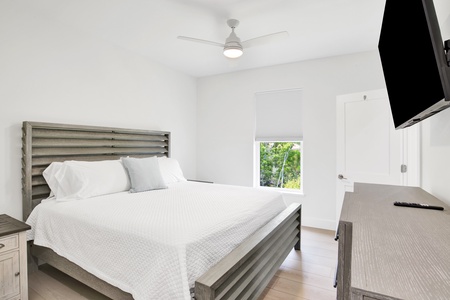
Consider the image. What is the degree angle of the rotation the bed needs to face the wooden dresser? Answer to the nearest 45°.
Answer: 0° — it already faces it

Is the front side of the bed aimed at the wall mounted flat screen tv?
yes

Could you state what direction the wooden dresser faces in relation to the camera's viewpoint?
facing to the left of the viewer

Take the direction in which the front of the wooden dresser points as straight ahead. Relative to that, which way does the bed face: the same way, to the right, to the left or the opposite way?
the opposite way

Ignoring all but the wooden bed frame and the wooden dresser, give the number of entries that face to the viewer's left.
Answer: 1

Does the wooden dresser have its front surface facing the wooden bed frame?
yes

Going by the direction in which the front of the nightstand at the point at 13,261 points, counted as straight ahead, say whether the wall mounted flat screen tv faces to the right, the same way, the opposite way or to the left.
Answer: the opposite way

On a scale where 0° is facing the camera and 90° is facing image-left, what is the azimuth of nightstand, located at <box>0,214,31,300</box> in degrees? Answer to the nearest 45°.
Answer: approximately 315°

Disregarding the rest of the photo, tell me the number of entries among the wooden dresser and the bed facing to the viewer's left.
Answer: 1

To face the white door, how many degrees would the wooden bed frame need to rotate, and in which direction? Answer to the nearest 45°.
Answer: approximately 45° to its left

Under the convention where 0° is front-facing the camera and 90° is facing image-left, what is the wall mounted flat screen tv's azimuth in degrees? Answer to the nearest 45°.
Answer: approximately 45°

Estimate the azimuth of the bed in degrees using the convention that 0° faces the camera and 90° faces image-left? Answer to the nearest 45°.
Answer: approximately 315°

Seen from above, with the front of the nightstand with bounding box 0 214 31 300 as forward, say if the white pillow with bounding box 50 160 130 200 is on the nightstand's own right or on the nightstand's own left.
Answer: on the nightstand's own left

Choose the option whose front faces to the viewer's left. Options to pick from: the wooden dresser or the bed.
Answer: the wooden dresser
